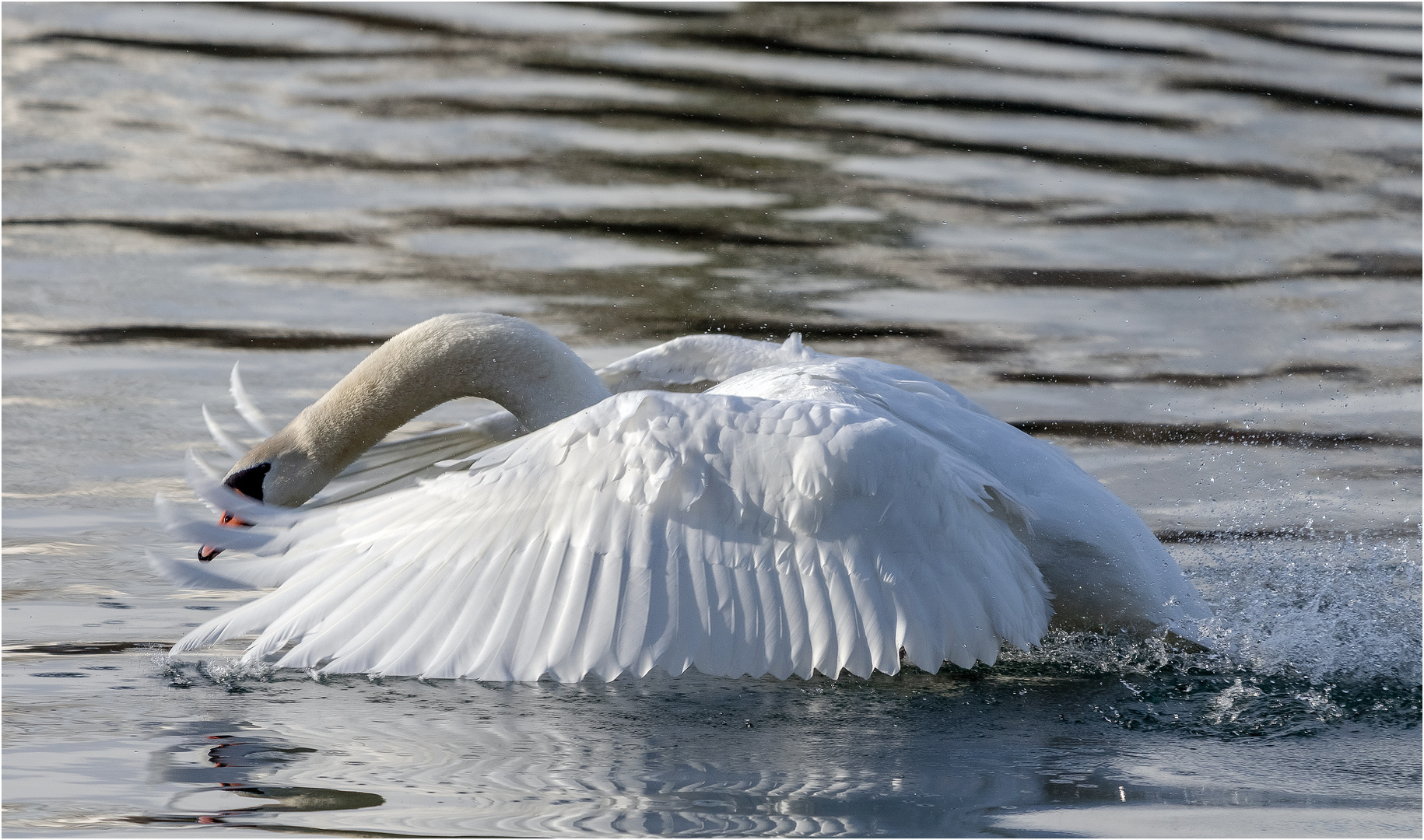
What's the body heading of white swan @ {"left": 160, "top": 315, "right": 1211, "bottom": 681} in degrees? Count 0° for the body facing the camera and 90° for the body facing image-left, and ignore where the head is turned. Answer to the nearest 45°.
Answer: approximately 90°
